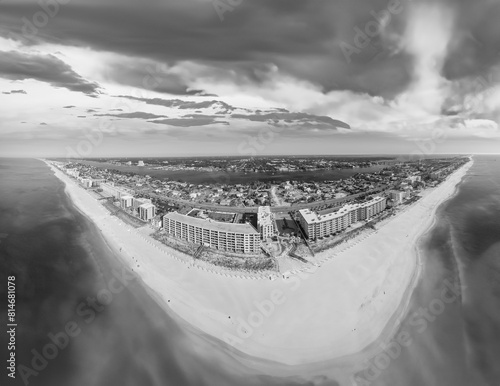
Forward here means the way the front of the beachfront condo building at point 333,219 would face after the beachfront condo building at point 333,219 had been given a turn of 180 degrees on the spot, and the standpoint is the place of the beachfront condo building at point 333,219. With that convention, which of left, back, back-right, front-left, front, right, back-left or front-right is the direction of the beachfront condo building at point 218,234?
left

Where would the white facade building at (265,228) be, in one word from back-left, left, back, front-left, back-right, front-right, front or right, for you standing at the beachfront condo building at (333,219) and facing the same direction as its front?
right

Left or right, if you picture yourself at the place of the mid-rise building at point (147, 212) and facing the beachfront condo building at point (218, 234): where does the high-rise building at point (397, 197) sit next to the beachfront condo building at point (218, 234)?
left

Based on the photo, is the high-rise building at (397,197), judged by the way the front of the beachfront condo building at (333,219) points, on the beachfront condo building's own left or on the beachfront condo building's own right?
on the beachfront condo building's own left

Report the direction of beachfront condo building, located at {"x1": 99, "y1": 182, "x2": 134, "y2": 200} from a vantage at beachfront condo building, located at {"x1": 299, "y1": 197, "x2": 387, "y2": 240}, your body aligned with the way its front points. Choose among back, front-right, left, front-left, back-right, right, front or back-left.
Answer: back-right

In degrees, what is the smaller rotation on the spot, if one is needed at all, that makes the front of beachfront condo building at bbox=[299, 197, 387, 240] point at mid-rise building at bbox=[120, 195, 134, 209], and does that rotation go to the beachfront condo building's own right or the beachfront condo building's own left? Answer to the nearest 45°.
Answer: approximately 135° to the beachfront condo building's own right

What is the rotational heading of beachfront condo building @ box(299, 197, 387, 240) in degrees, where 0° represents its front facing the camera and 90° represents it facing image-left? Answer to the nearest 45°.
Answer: approximately 315°

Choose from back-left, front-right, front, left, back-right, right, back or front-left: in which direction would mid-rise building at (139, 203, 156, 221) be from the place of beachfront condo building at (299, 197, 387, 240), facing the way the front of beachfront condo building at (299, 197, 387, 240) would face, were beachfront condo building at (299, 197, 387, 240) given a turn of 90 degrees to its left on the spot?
back-left
